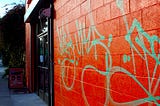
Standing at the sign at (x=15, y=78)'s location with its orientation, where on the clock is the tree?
The tree is roughly at 6 o'clock from the sign.

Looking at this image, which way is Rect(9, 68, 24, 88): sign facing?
toward the camera
